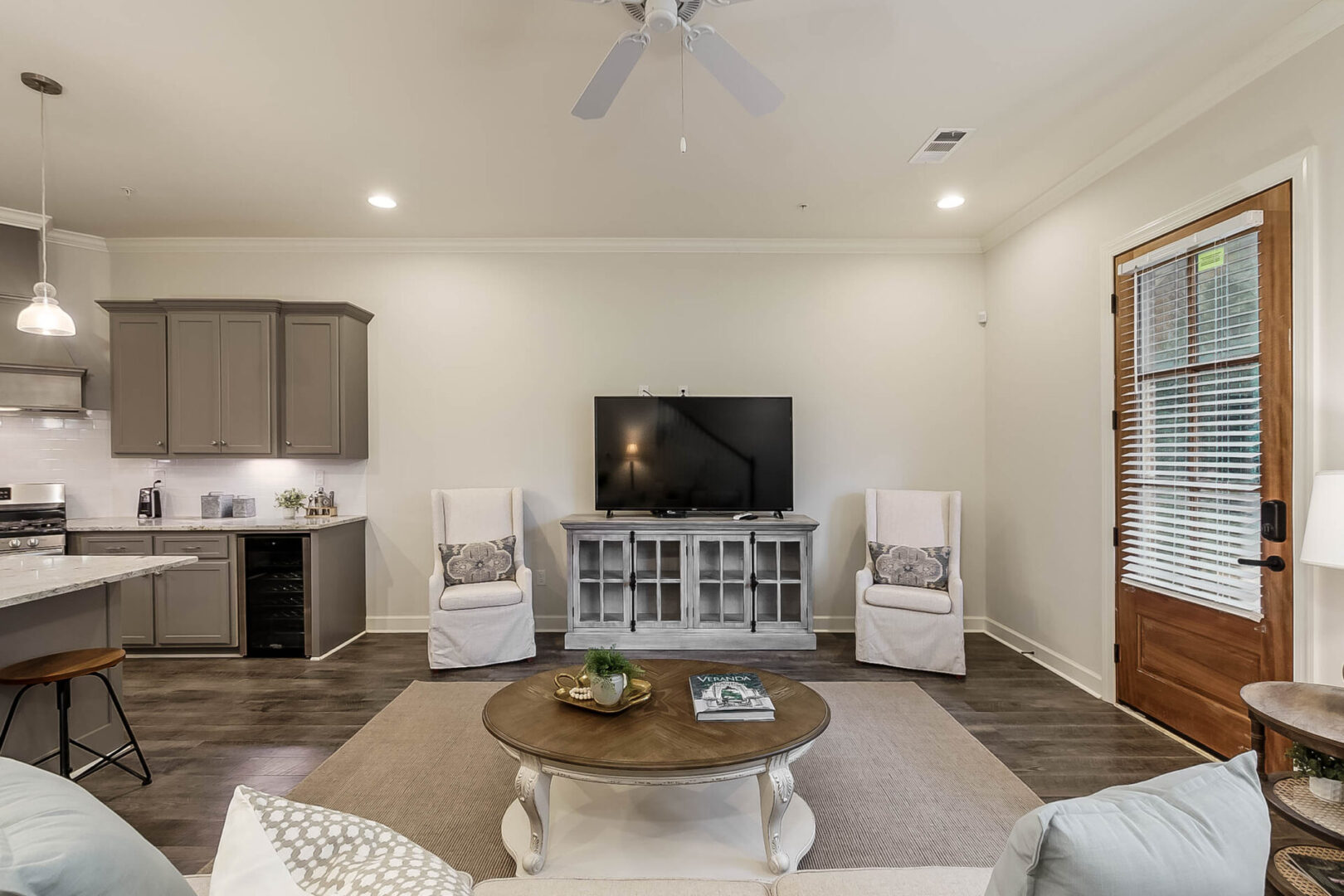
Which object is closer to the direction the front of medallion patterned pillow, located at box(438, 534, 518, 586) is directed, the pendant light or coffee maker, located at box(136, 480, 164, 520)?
the pendant light

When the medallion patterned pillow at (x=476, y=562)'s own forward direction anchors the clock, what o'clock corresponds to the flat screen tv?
The flat screen tv is roughly at 9 o'clock from the medallion patterned pillow.

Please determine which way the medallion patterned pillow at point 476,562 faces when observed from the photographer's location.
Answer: facing the viewer

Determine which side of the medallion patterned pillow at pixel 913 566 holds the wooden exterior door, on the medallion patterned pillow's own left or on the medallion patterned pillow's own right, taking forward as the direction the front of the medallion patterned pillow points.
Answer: on the medallion patterned pillow's own left

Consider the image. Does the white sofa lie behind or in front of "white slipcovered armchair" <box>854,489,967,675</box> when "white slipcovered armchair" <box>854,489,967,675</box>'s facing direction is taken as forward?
in front

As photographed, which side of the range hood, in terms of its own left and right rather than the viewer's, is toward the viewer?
front

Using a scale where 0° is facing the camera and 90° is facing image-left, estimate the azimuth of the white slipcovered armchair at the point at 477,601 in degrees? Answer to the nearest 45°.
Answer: approximately 0°

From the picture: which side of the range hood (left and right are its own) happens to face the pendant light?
front

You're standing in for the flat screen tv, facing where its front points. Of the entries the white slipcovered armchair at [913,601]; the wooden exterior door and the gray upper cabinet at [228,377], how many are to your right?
1

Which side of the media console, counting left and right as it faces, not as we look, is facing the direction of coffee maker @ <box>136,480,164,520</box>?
right

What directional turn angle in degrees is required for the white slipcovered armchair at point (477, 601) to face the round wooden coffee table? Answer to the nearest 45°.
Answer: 0° — it already faces it

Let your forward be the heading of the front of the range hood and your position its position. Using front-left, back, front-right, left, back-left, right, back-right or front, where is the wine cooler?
front-left

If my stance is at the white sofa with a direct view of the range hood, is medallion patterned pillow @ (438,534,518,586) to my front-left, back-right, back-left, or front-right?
front-right

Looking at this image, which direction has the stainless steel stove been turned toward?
toward the camera

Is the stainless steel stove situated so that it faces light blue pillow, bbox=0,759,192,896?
yes

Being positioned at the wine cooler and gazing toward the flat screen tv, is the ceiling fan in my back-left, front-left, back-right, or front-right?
front-right

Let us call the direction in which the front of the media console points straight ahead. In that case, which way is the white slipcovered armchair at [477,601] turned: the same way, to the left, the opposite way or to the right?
the same way
